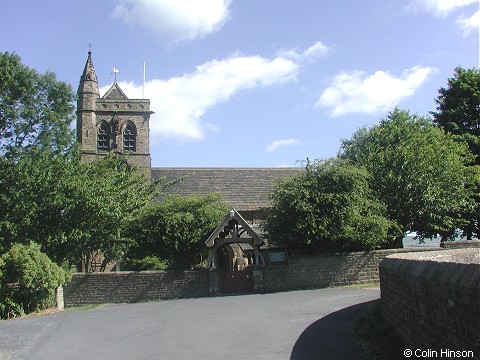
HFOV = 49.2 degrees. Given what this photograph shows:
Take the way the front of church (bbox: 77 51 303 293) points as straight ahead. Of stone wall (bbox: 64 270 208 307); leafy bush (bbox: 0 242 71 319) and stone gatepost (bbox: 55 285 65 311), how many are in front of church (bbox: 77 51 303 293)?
3

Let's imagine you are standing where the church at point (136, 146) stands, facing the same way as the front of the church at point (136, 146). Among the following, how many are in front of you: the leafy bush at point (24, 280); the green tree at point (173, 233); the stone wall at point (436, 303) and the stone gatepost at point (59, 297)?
4

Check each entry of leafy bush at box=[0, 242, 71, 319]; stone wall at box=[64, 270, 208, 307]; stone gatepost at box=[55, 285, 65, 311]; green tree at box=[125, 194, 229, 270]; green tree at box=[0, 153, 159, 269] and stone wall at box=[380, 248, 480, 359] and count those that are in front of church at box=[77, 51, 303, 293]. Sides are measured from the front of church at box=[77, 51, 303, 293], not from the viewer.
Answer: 6

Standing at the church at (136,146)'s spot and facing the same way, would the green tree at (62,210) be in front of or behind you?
in front

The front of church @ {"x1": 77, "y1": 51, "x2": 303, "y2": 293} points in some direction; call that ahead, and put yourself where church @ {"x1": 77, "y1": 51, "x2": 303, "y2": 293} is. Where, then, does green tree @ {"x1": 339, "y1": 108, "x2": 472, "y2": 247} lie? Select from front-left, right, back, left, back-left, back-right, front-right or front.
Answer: front-left

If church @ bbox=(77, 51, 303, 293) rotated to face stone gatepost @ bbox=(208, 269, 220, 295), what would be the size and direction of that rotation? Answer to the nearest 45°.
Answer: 0° — it already faces it

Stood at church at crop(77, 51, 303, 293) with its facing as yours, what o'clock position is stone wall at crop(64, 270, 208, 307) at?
The stone wall is roughly at 12 o'clock from the church.

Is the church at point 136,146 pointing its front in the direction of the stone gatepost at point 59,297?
yes

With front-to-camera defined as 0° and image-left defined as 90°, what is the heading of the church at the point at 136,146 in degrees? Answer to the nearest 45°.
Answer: approximately 0°

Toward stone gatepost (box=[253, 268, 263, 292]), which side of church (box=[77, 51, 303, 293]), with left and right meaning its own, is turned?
front

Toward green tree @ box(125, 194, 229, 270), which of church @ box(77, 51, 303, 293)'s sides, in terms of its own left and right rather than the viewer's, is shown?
front

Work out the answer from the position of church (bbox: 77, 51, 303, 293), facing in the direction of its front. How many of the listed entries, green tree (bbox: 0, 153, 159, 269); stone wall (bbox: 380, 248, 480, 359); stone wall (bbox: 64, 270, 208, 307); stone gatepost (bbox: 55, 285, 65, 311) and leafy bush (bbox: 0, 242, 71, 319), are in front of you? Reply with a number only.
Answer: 5

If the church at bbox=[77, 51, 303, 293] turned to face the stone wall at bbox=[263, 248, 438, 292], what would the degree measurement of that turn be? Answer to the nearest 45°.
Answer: approximately 45° to its left
